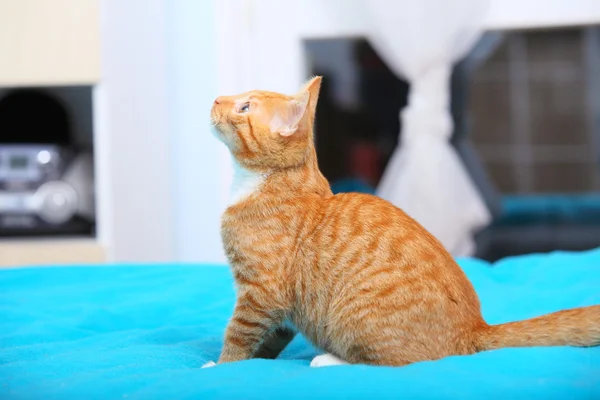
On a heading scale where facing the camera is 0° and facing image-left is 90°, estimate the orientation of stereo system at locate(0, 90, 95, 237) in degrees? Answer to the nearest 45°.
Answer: approximately 0°

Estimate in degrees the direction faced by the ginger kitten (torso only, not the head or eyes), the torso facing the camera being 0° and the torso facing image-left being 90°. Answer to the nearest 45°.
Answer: approximately 90°

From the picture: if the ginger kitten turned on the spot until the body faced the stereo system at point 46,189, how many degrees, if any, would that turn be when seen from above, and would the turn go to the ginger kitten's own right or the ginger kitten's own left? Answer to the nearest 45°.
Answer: approximately 45° to the ginger kitten's own right

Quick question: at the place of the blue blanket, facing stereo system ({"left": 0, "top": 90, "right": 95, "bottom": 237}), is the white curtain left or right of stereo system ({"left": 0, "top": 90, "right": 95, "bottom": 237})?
right

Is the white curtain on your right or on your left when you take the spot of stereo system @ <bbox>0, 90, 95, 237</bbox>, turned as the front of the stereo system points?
on your left

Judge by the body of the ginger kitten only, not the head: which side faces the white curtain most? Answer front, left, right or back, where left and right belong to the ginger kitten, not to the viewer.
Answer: right

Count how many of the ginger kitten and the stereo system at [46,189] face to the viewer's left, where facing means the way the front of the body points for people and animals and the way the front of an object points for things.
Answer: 1

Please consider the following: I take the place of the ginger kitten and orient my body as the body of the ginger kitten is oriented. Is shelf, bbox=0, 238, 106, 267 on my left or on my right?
on my right

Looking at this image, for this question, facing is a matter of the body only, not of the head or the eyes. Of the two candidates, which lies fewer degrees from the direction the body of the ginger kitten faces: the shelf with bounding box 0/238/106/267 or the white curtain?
the shelf

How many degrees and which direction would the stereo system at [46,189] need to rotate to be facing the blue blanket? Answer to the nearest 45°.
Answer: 0° — it already faces it
